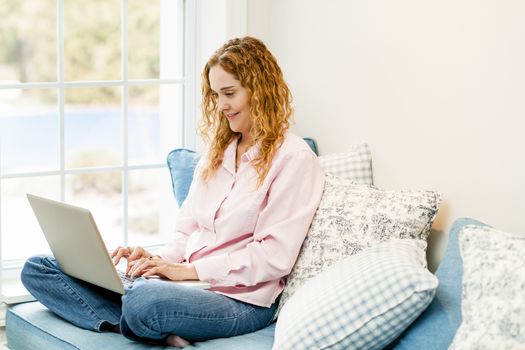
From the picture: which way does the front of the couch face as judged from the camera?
facing the viewer and to the left of the viewer

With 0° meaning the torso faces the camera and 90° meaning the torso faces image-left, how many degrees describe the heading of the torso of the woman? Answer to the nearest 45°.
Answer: approximately 45°

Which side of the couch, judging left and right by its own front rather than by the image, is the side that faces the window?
right

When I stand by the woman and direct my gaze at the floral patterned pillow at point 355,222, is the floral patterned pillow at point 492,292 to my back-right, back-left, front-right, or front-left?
front-right

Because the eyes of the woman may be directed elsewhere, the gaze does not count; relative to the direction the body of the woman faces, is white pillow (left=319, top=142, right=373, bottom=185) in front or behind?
behind

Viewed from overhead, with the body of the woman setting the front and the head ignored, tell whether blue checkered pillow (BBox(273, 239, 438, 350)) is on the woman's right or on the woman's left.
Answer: on the woman's left
